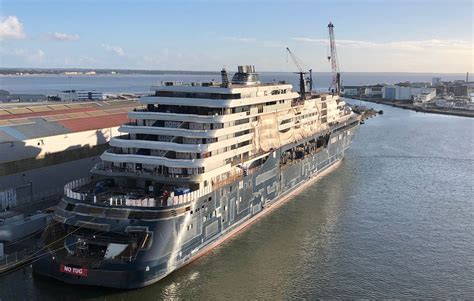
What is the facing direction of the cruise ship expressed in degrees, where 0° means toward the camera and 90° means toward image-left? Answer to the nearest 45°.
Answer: approximately 225°

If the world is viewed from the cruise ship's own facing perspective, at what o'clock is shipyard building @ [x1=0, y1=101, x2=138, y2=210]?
The shipyard building is roughly at 9 o'clock from the cruise ship.
